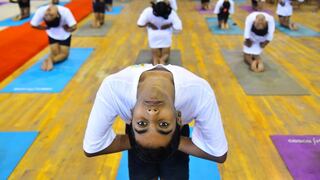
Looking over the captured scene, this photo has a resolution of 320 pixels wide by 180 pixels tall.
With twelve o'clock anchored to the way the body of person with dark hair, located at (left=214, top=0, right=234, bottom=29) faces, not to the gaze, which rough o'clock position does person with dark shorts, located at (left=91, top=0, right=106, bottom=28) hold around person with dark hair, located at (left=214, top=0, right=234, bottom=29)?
person with dark shorts, located at (left=91, top=0, right=106, bottom=28) is roughly at 9 o'clock from person with dark hair, located at (left=214, top=0, right=234, bottom=29).

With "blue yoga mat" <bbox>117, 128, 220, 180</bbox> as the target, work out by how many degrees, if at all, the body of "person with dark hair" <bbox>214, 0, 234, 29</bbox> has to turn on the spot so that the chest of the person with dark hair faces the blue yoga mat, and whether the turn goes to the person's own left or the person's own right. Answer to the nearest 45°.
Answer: approximately 180°

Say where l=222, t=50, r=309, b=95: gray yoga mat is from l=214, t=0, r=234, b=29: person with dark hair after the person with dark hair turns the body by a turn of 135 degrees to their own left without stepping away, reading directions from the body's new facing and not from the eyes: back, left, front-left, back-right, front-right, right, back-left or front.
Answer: front-left

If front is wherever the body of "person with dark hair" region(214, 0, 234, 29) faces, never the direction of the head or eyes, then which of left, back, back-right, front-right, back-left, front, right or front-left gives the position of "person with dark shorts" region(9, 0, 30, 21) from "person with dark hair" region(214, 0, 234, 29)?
left

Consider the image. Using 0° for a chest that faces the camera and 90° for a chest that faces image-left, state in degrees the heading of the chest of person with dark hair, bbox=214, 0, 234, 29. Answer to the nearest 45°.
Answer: approximately 180°

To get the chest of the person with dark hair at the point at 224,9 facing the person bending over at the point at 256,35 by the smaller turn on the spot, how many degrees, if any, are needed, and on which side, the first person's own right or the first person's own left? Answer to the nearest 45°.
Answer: approximately 180°

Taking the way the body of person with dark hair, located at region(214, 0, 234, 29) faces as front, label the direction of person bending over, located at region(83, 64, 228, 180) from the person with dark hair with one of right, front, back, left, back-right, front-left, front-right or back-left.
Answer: back

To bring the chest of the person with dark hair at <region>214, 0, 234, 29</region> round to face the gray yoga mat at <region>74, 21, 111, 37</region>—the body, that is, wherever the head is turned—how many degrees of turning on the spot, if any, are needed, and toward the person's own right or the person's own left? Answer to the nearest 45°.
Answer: approximately 90° to the person's own left

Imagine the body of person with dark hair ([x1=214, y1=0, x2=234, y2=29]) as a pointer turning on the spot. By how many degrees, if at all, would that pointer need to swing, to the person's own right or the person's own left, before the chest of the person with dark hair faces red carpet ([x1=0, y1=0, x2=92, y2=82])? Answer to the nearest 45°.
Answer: approximately 135° to the person's own left
